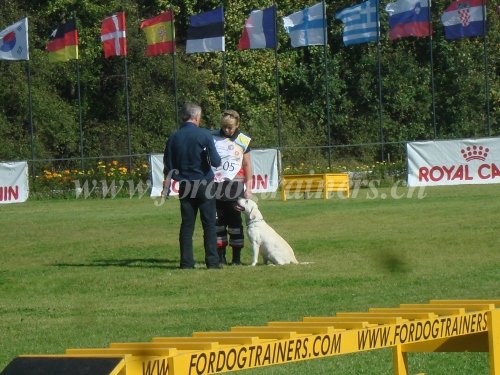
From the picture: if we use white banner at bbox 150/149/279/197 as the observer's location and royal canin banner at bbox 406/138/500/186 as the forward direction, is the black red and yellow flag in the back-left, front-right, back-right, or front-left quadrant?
back-left

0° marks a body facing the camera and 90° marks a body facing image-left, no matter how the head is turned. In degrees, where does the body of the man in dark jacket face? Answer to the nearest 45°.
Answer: approximately 225°

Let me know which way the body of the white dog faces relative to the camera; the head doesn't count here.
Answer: to the viewer's left

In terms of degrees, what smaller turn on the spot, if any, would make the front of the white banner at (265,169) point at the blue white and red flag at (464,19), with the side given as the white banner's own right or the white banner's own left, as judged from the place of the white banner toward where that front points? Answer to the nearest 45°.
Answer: approximately 135° to the white banner's own left

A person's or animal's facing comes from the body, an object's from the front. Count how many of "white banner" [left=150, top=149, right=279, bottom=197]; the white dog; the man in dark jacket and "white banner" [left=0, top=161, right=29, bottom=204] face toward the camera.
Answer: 2

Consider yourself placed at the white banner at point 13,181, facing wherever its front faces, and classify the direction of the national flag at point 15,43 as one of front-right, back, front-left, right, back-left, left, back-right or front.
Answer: back

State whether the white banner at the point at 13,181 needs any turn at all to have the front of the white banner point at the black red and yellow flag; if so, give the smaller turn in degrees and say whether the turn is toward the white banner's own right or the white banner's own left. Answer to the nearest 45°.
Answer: approximately 180°

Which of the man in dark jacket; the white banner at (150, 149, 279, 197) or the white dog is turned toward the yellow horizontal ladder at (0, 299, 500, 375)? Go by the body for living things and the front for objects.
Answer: the white banner

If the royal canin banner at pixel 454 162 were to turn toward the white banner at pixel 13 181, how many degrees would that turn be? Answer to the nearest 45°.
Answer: approximately 90° to its right

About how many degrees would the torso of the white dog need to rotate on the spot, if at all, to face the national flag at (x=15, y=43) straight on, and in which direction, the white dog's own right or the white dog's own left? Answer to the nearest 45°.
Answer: approximately 90° to the white dog's own right

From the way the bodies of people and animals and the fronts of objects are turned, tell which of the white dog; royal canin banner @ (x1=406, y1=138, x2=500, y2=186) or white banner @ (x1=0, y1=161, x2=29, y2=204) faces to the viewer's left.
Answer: the white dog

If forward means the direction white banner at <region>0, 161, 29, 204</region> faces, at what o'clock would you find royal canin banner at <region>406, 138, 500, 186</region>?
The royal canin banner is roughly at 10 o'clock from the white banner.

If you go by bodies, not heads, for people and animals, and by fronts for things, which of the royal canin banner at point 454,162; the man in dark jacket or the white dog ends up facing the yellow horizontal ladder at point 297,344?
the royal canin banner
